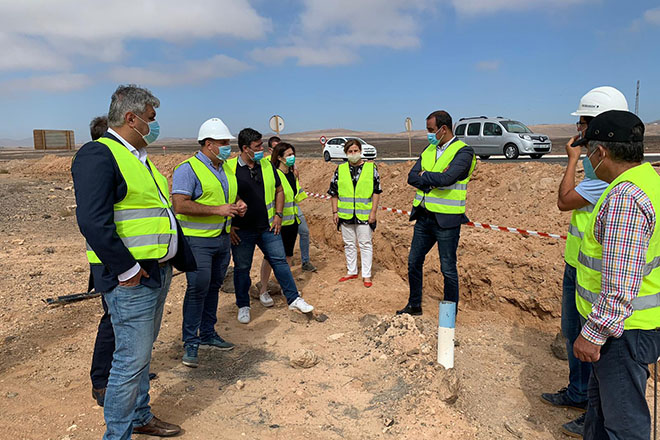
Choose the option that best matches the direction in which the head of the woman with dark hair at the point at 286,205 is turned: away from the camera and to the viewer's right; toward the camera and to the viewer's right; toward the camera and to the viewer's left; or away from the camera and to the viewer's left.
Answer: toward the camera and to the viewer's right

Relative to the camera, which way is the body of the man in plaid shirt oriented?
to the viewer's left

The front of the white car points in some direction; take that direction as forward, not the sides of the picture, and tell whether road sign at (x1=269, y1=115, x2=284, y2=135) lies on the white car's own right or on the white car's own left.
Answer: on the white car's own right

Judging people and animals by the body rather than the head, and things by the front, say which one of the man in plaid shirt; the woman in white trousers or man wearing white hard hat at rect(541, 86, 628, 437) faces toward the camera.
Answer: the woman in white trousers

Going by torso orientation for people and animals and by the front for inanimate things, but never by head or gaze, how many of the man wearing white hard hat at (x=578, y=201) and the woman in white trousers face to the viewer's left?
1

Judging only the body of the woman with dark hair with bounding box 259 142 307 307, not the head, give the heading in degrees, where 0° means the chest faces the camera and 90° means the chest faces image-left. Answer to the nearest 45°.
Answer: approximately 315°

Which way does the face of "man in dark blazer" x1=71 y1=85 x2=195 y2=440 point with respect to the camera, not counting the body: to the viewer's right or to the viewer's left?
to the viewer's right

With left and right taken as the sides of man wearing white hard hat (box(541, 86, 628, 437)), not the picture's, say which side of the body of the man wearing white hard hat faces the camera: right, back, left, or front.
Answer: left
